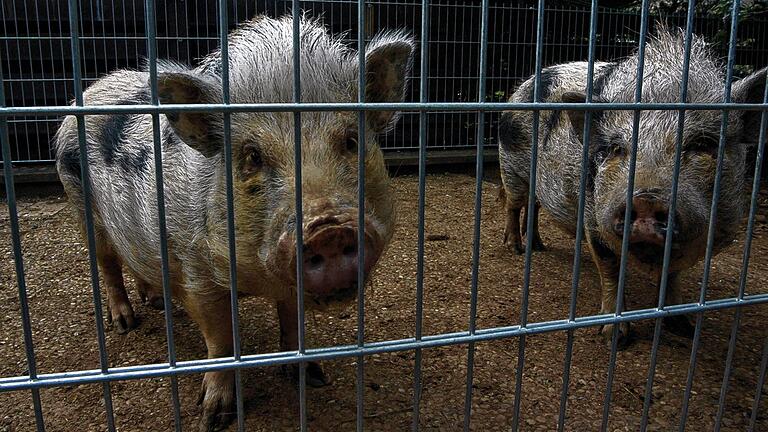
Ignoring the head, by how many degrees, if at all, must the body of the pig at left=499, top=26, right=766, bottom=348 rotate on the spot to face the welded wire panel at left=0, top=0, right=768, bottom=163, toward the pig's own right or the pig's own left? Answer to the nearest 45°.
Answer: approximately 180°

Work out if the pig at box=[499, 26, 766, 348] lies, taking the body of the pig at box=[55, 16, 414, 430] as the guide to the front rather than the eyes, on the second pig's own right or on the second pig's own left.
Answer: on the second pig's own left

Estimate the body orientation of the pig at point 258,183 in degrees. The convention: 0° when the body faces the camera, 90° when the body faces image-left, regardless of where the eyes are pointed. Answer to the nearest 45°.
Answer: approximately 315°

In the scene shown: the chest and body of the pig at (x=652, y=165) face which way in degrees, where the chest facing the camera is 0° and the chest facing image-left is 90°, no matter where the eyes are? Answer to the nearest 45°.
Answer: approximately 315°

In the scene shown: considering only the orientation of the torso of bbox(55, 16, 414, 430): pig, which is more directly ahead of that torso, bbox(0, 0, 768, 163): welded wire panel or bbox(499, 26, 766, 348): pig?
the pig

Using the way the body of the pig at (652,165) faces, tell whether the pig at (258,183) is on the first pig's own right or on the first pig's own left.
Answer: on the first pig's own right
